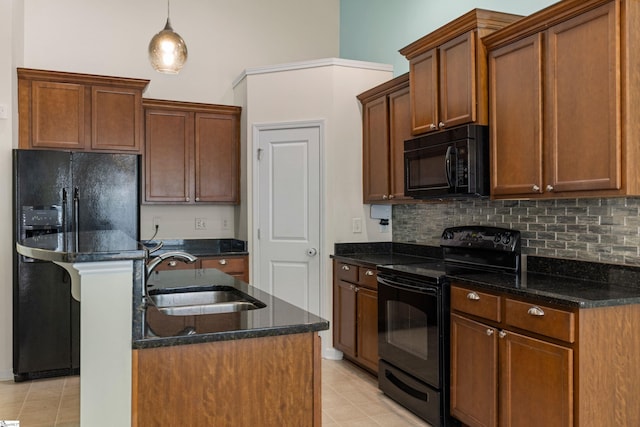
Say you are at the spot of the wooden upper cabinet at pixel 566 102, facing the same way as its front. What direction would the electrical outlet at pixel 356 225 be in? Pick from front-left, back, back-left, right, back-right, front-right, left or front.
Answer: right

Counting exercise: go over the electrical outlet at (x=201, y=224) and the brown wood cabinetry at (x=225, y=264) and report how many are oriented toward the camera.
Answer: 2

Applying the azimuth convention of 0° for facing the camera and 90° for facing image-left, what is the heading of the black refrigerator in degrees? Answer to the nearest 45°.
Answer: approximately 0°

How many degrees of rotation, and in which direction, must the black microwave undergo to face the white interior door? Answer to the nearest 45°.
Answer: approximately 90° to its right

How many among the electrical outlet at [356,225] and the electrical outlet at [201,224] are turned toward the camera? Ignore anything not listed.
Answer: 2

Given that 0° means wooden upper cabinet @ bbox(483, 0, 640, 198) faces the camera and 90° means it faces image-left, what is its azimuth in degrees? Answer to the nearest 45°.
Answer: approximately 45°

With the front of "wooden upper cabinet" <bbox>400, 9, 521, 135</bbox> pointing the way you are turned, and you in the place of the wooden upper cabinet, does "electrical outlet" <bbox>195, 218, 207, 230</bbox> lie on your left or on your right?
on your right

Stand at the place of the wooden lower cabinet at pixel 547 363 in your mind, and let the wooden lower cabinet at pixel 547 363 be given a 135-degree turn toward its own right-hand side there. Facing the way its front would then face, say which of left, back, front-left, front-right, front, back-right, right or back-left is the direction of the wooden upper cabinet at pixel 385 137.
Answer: front-left

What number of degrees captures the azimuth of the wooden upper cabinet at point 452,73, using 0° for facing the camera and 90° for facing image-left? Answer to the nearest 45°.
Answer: approximately 45°

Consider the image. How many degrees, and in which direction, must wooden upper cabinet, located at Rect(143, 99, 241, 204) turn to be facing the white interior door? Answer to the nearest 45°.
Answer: approximately 45° to its left

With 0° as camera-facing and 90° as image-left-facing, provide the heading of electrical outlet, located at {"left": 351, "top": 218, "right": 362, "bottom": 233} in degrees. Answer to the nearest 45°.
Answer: approximately 0°

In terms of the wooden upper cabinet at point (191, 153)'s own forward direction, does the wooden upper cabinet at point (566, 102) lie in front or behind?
in front
